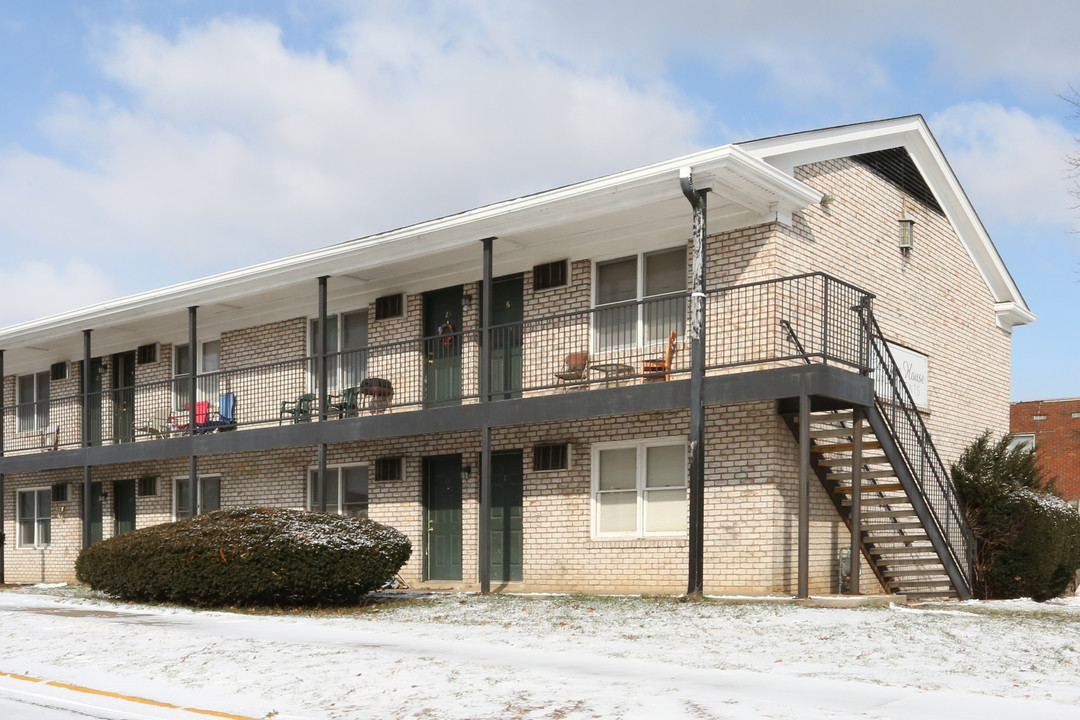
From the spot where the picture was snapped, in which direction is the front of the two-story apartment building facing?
facing the viewer and to the left of the viewer

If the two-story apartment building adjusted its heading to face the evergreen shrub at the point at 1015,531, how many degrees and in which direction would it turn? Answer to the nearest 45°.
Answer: approximately 135° to its left

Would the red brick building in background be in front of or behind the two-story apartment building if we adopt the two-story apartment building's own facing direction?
behind
